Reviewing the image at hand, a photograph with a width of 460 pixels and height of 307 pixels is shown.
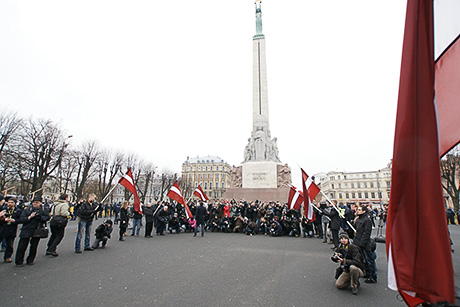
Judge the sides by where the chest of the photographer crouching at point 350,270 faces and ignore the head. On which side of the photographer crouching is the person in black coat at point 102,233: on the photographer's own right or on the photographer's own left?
on the photographer's own right

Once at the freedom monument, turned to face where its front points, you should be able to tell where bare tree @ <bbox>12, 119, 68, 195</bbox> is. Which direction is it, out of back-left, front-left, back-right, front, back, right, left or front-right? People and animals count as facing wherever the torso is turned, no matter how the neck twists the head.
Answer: right

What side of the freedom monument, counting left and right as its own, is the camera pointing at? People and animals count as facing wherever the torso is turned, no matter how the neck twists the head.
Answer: front

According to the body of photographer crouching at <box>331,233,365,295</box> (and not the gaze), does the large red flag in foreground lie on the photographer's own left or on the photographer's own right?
on the photographer's own left

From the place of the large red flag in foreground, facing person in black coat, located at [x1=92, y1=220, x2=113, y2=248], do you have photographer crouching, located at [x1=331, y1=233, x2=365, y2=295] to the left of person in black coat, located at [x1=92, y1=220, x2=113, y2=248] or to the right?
right

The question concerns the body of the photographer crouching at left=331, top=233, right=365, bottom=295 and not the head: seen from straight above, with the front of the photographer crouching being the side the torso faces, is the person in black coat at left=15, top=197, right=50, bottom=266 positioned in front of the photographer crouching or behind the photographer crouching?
in front

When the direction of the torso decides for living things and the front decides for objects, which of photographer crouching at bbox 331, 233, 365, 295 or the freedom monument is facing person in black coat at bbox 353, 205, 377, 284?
the freedom monument

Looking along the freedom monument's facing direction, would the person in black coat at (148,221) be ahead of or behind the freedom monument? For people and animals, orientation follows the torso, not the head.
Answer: ahead

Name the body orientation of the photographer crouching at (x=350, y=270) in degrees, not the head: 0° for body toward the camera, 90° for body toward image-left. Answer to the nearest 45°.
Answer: approximately 45°

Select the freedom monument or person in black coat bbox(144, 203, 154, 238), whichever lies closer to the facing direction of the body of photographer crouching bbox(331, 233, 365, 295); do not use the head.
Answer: the person in black coat
